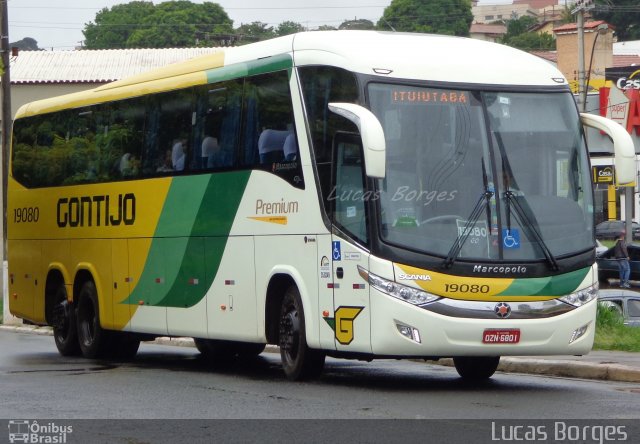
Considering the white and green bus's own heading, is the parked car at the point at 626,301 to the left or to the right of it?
on its left

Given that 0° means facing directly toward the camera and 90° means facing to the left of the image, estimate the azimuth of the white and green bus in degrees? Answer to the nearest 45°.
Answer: approximately 315°
